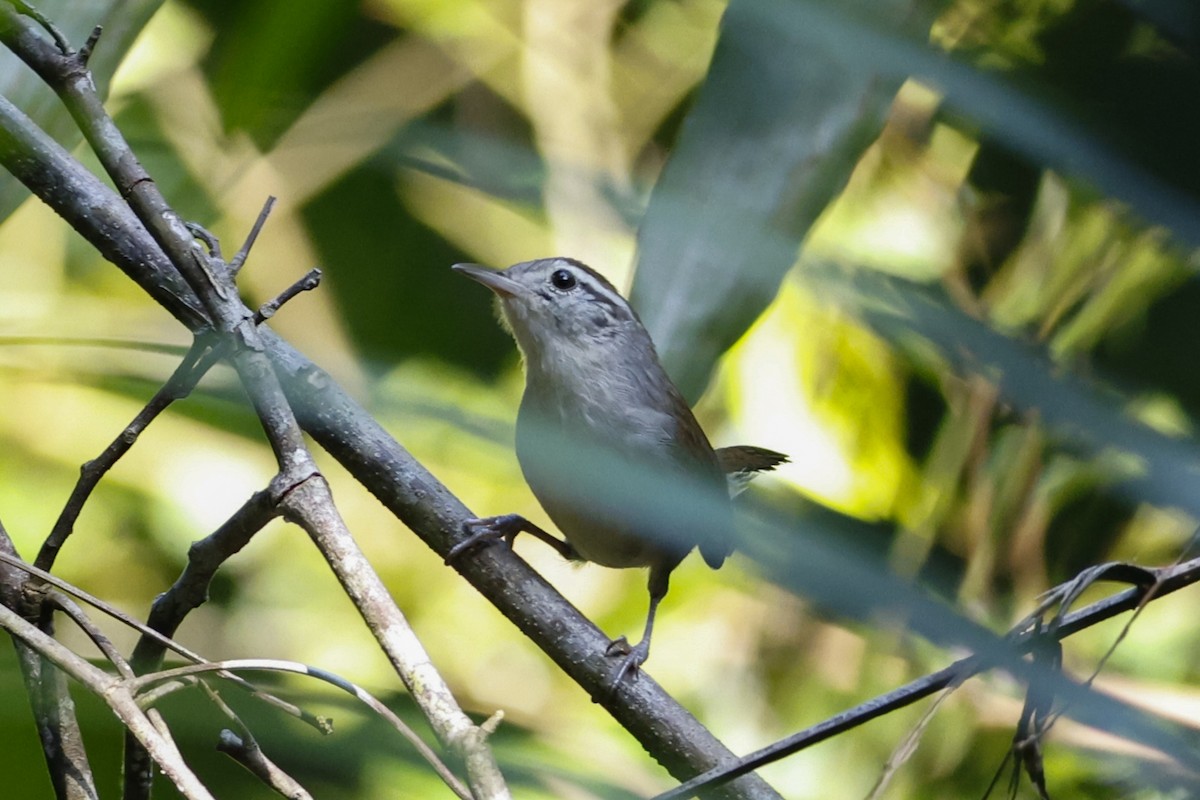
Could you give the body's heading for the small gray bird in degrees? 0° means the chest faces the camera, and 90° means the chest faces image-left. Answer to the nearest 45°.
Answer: approximately 45°
